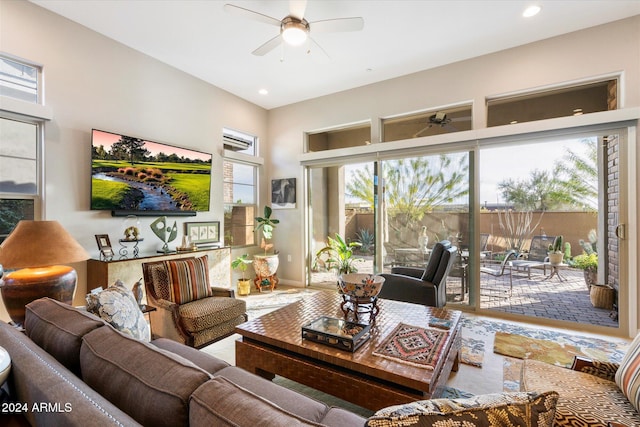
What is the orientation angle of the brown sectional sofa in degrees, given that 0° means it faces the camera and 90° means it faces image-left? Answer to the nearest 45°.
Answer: approximately 225°

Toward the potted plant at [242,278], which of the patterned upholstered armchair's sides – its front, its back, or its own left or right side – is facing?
left

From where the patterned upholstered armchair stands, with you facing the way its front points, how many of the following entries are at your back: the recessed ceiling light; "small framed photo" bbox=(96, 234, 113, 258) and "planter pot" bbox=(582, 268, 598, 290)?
1

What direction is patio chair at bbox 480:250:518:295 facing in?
to the viewer's left

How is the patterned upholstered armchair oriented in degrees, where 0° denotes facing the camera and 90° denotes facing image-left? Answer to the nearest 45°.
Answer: approximately 315°

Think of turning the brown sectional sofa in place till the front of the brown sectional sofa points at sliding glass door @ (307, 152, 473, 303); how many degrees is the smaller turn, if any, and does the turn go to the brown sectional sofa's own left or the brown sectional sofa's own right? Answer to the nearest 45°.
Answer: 0° — it already faces it

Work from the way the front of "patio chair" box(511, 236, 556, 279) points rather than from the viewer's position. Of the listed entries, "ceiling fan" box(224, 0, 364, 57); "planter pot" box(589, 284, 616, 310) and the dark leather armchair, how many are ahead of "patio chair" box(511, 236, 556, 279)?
2

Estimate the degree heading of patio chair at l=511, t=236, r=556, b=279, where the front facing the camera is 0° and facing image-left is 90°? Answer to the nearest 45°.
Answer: approximately 45°

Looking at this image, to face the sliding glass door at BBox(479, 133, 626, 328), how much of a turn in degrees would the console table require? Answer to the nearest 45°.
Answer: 0° — it already faces it

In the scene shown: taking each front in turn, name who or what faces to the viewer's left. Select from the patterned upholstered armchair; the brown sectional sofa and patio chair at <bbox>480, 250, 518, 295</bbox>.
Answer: the patio chair

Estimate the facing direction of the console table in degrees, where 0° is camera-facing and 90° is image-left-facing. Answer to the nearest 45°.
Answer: approximately 315°
